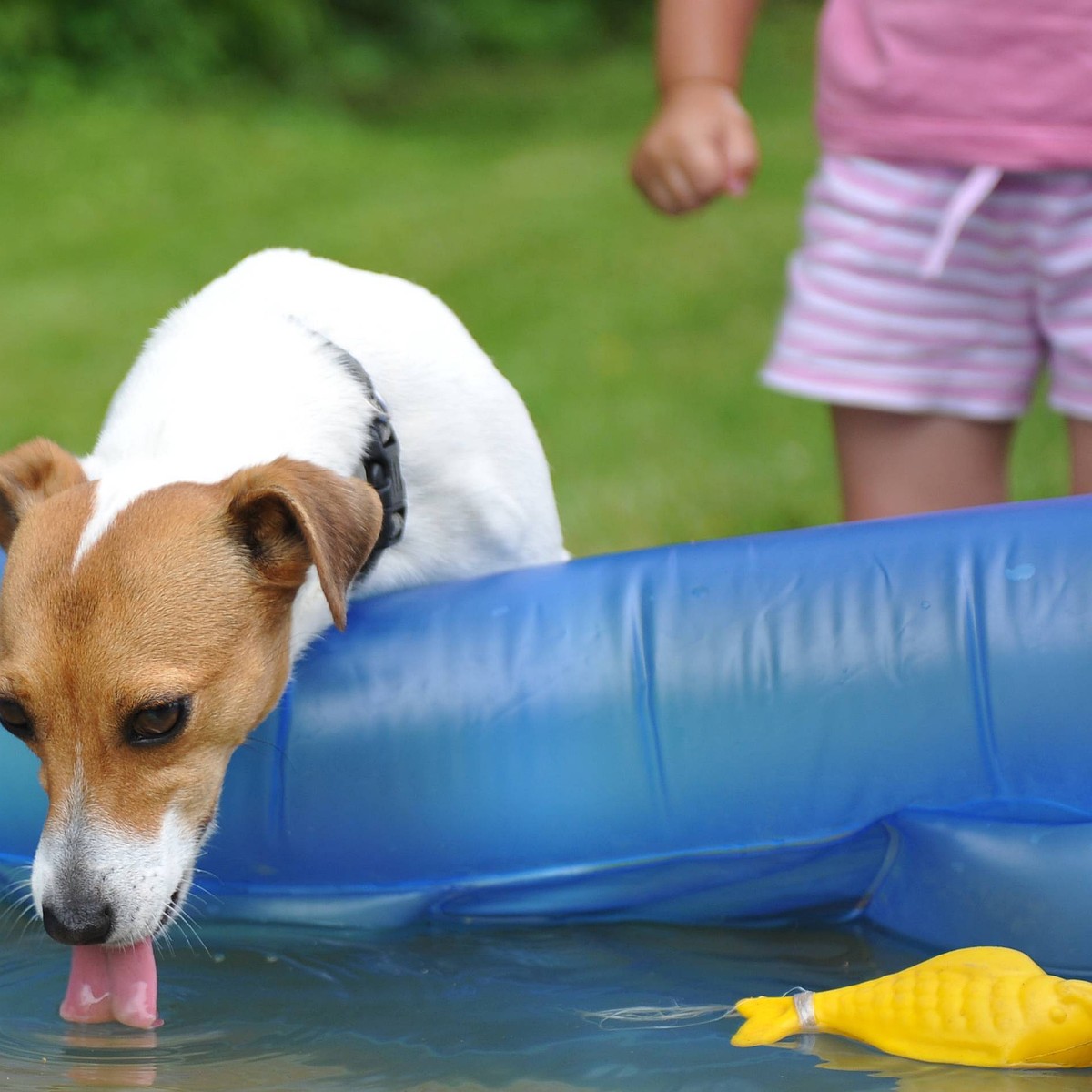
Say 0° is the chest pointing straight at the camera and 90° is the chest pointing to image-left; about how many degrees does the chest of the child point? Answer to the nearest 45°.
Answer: approximately 0°

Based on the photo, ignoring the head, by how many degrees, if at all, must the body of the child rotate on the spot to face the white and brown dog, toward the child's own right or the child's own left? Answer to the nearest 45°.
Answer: approximately 45° to the child's own right

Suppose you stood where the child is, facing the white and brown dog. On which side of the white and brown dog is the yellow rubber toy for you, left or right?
left

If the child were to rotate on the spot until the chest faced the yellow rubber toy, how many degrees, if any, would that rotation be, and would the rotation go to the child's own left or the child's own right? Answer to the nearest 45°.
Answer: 0° — they already face it

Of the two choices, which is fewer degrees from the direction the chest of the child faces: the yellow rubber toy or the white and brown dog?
the yellow rubber toy
